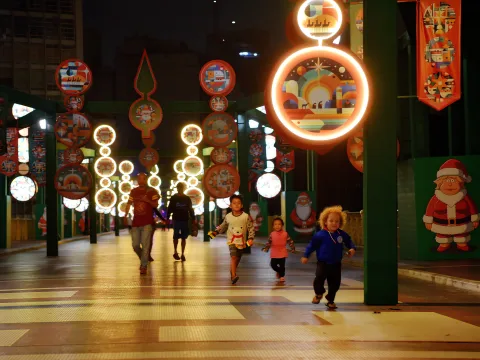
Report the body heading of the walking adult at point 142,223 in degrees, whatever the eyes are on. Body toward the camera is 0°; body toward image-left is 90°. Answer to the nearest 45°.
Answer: approximately 0°

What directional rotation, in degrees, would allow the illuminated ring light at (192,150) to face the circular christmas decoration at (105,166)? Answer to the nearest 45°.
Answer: approximately 90° to its right

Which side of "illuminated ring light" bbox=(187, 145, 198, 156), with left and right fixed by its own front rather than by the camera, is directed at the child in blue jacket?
front

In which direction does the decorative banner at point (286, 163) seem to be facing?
toward the camera

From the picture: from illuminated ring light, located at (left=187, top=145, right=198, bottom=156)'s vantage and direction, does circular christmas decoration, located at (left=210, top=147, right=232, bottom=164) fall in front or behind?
in front

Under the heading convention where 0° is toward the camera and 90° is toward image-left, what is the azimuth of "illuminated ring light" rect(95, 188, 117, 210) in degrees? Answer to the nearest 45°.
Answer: approximately 0°

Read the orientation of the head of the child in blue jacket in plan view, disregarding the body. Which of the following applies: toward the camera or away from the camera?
toward the camera

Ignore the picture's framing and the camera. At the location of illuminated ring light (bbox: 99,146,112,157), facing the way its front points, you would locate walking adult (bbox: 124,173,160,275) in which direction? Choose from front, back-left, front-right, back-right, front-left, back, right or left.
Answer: front

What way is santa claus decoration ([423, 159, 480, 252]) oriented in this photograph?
toward the camera

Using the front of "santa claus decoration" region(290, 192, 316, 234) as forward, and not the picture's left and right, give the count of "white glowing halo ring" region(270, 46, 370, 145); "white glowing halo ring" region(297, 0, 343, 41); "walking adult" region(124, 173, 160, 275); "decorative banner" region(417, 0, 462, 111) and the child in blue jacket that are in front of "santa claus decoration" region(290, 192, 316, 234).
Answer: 5
